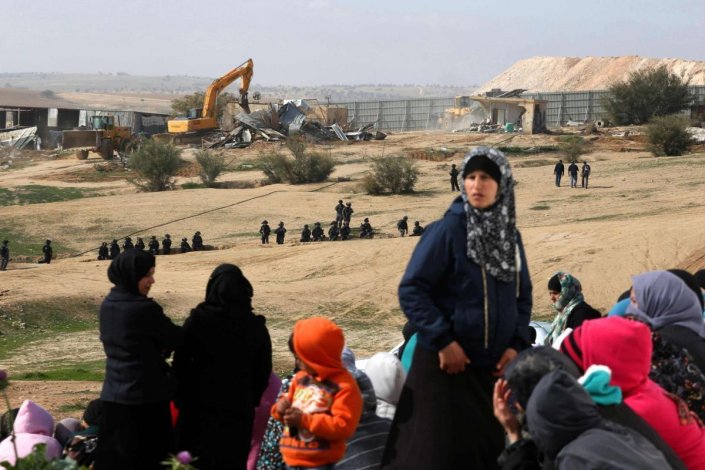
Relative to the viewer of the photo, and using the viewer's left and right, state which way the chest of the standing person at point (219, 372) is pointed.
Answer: facing away from the viewer

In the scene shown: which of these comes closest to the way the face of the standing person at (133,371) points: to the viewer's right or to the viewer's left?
to the viewer's right

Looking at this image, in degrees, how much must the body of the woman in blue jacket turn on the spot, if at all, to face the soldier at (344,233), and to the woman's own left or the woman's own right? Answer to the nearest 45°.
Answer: approximately 135° to the woman's own left

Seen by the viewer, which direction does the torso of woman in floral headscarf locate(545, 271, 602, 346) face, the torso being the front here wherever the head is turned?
to the viewer's left

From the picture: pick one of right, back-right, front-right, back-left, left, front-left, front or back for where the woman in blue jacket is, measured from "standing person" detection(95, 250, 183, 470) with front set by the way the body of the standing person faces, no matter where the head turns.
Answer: right

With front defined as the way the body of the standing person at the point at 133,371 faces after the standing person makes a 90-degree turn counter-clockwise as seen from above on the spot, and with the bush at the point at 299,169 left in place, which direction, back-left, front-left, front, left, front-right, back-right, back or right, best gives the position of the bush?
front-right

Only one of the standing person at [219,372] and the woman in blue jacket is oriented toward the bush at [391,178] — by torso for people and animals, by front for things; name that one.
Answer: the standing person

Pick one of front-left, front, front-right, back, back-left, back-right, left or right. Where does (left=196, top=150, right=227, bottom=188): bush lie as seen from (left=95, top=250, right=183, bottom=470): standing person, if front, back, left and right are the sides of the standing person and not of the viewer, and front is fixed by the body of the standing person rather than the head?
front-left

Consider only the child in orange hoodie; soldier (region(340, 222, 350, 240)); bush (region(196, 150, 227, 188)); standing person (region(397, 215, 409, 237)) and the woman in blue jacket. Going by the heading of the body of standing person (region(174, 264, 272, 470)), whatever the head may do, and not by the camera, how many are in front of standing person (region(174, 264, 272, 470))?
3

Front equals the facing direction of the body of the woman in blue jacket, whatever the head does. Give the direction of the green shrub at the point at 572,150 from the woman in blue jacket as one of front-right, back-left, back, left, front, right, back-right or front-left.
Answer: back-left
